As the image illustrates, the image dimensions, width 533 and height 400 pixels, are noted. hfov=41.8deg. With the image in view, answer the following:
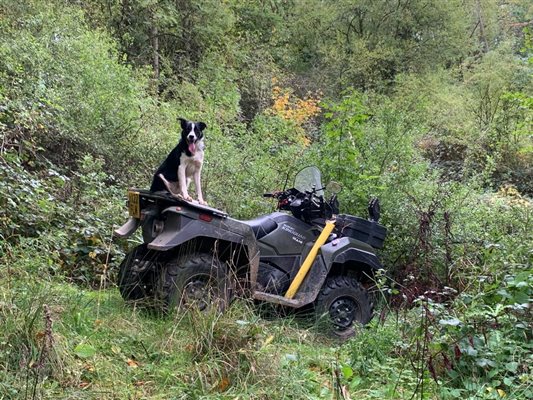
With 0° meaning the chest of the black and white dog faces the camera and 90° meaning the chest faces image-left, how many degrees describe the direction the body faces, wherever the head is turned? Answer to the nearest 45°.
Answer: approximately 315°

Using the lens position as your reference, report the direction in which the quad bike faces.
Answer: facing away from the viewer and to the right of the viewer
